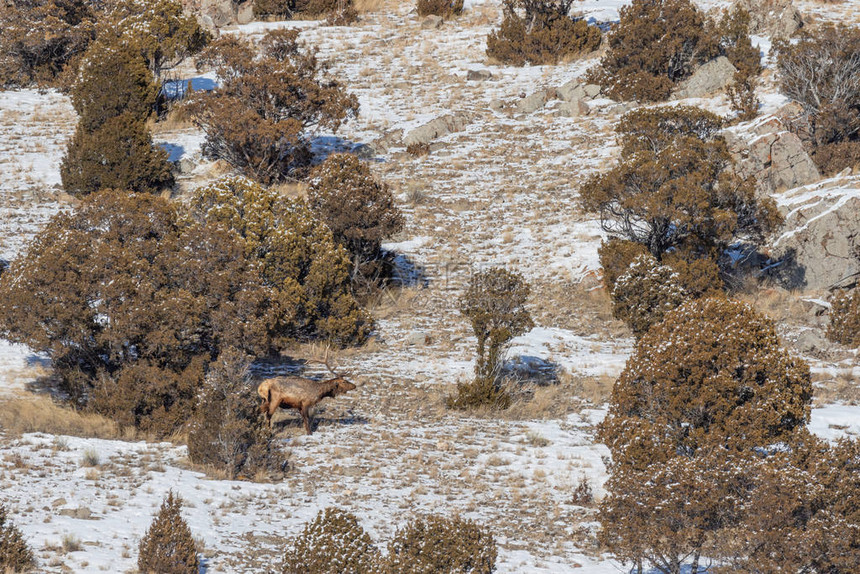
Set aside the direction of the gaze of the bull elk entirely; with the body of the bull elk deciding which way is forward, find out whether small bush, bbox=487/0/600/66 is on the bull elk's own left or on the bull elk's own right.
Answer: on the bull elk's own left

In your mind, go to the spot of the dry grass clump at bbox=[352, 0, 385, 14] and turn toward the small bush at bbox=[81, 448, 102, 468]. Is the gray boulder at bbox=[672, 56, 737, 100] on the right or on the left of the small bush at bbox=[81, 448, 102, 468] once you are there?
left

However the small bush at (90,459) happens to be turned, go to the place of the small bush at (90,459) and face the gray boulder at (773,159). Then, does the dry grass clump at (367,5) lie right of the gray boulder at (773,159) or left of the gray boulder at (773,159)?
left

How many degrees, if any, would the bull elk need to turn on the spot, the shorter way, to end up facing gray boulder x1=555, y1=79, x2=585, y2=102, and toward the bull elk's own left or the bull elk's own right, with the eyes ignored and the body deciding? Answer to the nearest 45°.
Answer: approximately 45° to the bull elk's own left

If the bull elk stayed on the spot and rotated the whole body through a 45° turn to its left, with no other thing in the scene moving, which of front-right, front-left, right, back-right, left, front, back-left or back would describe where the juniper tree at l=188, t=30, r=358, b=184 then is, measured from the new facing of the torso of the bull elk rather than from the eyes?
front-left

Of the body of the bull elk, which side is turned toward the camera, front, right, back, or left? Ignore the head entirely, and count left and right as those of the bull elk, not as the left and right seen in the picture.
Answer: right

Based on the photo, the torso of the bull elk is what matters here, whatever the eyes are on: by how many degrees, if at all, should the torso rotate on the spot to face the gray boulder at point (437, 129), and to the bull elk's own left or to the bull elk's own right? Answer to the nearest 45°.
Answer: approximately 90° to the bull elk's own left

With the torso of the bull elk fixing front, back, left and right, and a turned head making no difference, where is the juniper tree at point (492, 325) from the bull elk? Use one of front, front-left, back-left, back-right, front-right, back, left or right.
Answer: front-left

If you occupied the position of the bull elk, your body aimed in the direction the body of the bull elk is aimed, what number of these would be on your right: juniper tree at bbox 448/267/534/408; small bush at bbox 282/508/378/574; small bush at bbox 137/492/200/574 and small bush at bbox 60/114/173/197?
2

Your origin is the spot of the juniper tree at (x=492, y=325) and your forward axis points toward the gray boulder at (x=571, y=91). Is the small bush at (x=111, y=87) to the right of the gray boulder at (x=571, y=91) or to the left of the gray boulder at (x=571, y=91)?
left

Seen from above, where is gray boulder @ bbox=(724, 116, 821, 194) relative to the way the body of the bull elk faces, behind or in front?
in front

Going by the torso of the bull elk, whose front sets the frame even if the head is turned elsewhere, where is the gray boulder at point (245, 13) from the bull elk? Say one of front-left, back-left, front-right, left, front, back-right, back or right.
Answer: left

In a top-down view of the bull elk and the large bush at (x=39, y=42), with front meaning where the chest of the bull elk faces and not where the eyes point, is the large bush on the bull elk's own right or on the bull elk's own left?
on the bull elk's own left

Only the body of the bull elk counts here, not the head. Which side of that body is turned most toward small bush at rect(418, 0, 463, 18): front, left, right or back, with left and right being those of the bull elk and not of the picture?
left

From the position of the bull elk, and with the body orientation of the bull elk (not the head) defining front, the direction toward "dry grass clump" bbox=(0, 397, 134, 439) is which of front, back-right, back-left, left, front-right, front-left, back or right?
back

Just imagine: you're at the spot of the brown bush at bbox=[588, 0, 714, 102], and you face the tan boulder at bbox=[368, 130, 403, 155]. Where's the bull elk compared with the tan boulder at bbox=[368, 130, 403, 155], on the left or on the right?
left
